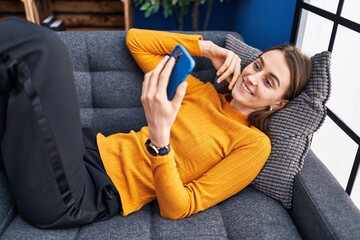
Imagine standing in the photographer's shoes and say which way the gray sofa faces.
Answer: facing the viewer
